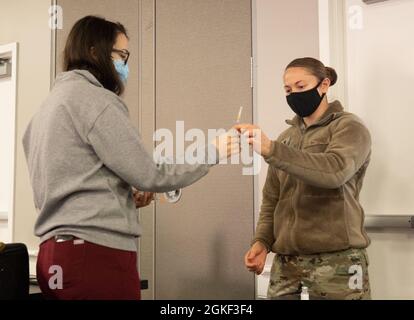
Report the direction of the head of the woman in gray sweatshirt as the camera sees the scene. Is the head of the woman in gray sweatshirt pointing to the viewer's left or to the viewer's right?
to the viewer's right

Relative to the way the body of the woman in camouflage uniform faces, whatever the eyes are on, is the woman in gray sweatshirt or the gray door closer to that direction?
the woman in gray sweatshirt

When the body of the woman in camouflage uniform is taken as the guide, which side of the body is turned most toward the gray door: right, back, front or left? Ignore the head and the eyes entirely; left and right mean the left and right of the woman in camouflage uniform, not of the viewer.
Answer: right

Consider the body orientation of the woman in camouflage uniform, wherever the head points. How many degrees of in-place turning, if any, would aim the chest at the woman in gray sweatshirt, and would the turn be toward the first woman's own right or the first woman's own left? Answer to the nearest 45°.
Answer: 0° — they already face them

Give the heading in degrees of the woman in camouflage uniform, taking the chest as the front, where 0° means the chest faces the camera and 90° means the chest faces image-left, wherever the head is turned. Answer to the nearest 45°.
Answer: approximately 45°

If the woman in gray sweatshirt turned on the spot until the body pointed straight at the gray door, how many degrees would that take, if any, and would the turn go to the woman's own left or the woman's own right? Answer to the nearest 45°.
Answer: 0° — they already face it

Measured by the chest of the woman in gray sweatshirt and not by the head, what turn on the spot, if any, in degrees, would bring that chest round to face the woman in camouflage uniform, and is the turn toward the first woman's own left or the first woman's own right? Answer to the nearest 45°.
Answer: approximately 45° to the first woman's own right

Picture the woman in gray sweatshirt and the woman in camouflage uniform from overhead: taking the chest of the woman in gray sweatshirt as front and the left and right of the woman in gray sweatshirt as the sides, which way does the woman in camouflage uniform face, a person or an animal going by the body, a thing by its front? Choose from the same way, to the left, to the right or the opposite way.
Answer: the opposite way

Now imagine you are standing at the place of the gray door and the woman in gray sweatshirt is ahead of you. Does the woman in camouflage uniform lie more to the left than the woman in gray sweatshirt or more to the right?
left

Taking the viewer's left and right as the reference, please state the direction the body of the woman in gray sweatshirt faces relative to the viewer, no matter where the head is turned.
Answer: facing away from the viewer and to the right of the viewer
